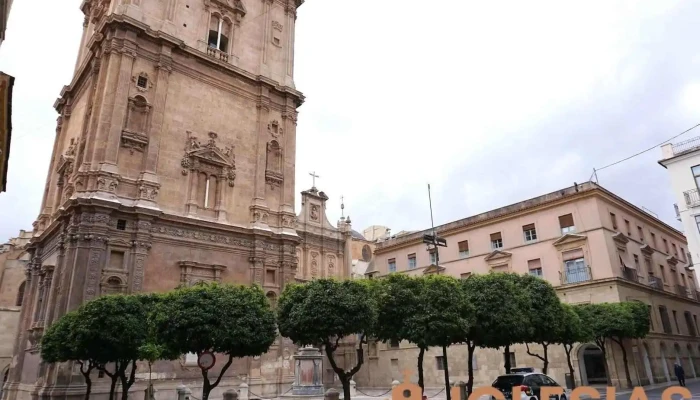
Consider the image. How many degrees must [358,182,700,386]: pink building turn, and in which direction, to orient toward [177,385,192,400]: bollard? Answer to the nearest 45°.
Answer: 0° — it already faces it

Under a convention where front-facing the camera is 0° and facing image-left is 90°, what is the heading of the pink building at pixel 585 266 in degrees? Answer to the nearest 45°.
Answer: approximately 45°

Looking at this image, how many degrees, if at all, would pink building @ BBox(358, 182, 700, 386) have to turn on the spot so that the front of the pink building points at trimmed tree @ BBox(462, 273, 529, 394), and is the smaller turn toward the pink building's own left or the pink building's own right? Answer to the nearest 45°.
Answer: approximately 45° to the pink building's own left

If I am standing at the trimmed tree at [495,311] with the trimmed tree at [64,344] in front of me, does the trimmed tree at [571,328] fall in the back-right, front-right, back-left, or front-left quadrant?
back-right

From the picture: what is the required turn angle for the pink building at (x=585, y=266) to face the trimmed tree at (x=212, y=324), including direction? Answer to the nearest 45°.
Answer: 0° — it already faces it

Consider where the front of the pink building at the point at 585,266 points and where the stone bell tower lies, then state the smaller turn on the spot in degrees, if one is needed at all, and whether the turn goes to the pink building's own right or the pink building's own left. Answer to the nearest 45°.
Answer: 0° — it already faces it

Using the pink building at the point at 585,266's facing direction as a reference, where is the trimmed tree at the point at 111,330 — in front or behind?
in front

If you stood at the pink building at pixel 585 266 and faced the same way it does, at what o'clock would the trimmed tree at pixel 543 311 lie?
The trimmed tree is roughly at 11 o'clock from the pink building.

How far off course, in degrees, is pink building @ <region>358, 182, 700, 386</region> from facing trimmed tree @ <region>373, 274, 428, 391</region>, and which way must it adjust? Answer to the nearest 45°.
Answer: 0° — it already faces it

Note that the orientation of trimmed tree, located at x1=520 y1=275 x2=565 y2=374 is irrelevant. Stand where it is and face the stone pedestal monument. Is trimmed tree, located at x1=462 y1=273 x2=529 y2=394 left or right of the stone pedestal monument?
left
